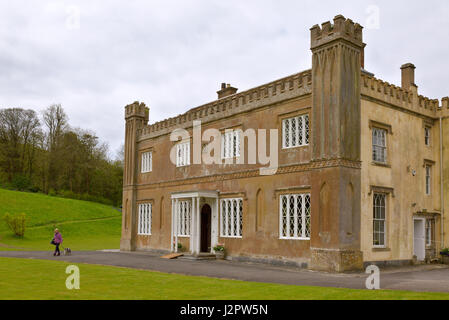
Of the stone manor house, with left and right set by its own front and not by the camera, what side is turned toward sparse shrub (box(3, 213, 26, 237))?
right

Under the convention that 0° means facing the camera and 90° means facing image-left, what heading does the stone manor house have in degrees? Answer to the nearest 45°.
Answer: approximately 45°

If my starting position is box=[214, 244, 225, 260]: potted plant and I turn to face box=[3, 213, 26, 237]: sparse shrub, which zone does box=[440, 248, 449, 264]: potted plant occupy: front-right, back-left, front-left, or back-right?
back-right

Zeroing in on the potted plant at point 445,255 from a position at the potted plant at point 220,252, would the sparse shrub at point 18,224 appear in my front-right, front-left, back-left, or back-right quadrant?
back-left

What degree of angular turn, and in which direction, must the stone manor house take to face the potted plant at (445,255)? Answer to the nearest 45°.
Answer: approximately 90° to its left
